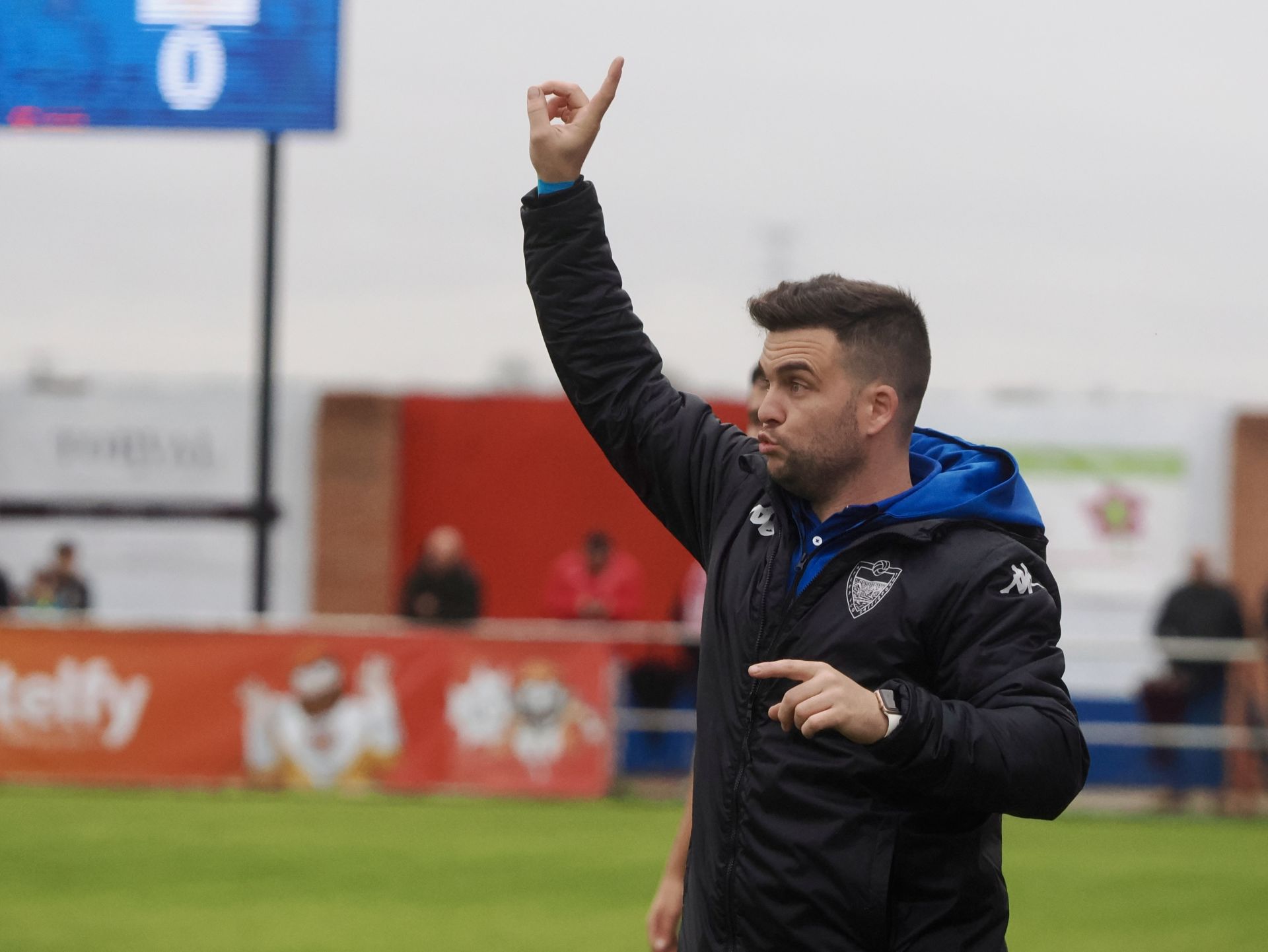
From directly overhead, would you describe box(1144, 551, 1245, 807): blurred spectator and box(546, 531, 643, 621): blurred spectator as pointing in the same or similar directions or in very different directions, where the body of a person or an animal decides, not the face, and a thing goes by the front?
same or similar directions

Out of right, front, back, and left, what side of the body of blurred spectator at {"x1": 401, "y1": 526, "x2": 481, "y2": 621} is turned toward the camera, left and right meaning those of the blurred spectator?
front

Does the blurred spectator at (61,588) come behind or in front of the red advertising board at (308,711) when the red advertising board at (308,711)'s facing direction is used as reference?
behind

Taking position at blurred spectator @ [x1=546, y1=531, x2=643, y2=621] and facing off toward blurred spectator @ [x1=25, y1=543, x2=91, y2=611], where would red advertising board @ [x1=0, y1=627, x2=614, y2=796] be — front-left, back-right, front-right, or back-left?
front-left

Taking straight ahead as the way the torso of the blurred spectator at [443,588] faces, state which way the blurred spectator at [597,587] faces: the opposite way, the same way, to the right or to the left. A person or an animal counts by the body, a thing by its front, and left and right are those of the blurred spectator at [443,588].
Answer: the same way

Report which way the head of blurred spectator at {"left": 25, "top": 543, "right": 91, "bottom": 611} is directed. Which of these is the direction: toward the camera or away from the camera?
toward the camera

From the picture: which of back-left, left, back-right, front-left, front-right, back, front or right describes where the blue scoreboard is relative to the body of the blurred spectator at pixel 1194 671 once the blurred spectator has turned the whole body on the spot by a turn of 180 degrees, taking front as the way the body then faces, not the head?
back-left

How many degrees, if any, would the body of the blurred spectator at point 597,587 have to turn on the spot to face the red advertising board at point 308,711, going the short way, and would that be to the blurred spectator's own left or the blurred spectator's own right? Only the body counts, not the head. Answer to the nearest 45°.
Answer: approximately 45° to the blurred spectator's own right

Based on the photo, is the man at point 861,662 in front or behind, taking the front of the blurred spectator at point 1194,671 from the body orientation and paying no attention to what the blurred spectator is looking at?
in front

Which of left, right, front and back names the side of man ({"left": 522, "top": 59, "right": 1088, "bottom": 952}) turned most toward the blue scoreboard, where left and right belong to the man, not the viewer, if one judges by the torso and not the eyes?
right

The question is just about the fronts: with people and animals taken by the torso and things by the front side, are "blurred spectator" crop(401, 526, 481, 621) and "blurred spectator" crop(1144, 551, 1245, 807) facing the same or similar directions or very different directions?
same or similar directions

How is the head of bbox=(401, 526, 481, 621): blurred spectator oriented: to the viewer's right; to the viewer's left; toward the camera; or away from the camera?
toward the camera

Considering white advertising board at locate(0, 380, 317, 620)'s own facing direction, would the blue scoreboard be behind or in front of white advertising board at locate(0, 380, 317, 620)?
in front

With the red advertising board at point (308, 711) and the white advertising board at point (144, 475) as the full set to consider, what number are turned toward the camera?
2

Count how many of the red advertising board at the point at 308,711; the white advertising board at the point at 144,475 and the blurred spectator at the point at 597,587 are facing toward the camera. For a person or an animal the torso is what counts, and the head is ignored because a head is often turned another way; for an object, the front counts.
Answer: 3

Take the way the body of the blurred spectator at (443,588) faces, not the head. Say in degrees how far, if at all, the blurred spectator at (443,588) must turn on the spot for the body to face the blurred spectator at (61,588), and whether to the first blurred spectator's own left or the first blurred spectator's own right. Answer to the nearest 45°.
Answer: approximately 135° to the first blurred spectator's own right
